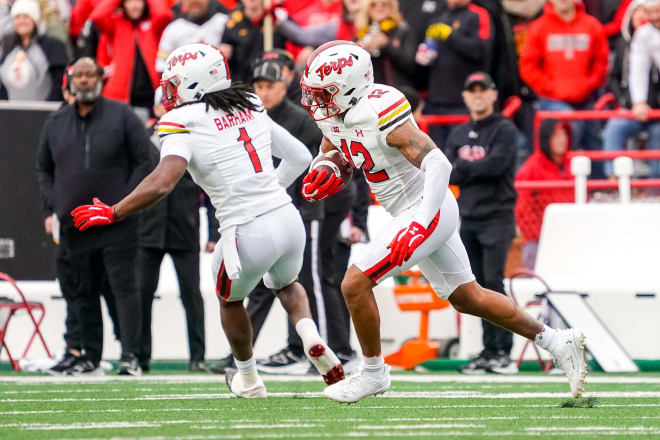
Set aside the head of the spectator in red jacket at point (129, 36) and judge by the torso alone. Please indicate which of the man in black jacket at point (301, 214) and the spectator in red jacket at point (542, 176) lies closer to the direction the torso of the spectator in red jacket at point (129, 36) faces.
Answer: the man in black jacket

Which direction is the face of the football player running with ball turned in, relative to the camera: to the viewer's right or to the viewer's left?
to the viewer's left

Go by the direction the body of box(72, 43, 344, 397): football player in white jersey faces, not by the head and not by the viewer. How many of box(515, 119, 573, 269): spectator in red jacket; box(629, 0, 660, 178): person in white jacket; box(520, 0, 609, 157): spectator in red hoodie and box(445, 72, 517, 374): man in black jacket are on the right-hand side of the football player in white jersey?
4

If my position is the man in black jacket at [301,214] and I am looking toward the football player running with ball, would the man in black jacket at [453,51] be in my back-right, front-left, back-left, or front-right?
back-left

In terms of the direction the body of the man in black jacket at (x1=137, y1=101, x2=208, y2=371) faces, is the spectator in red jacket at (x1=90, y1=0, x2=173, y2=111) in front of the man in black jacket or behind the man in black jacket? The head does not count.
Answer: behind

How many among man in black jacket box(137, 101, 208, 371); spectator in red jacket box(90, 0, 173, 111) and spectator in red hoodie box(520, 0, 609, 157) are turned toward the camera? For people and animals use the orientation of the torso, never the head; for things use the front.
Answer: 3
